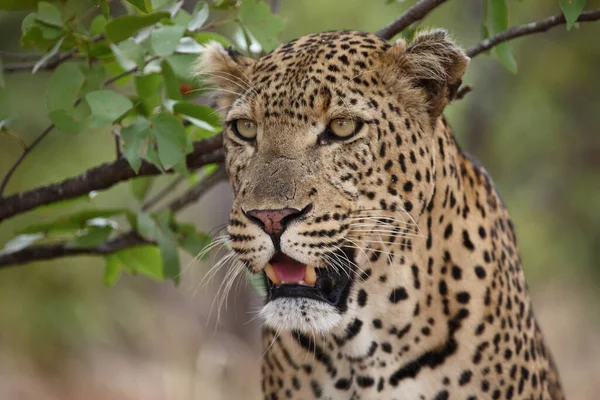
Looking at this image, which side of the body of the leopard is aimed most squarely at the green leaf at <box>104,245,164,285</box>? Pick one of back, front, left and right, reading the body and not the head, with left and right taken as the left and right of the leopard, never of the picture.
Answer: right

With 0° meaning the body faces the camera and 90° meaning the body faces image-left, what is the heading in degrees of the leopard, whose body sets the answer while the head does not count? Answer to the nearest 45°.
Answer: approximately 45°
